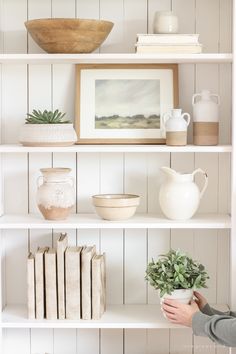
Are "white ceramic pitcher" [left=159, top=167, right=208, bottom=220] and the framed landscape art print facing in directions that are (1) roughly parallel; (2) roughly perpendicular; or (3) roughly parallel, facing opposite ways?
roughly perpendicular

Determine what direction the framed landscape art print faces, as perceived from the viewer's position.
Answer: facing the viewer

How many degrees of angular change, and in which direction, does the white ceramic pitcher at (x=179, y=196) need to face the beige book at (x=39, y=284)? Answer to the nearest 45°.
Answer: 0° — it already faces it

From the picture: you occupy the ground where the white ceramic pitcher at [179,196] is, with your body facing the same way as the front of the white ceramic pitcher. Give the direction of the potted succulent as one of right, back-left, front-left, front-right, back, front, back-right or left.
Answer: front

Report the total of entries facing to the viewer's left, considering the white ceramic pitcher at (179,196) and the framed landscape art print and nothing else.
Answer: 1

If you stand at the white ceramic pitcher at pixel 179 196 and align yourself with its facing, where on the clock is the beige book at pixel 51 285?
The beige book is roughly at 12 o'clock from the white ceramic pitcher.

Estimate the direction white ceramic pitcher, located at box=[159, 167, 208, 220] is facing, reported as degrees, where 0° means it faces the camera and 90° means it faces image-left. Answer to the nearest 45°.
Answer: approximately 90°
